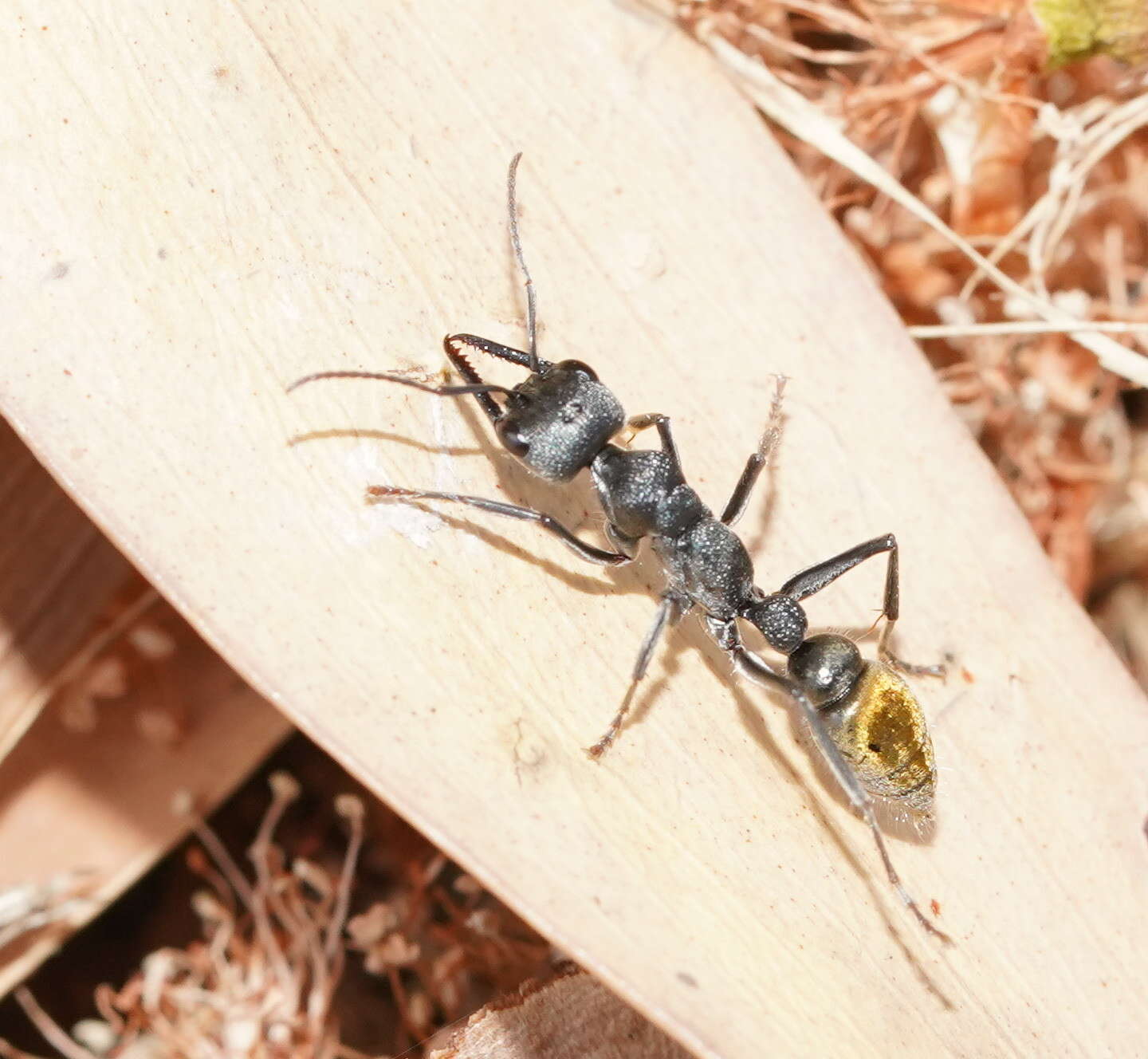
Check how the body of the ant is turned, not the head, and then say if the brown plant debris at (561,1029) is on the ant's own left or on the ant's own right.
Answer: on the ant's own left

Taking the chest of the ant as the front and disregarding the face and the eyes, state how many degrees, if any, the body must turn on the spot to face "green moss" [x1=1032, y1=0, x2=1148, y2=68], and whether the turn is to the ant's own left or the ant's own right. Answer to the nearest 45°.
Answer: approximately 135° to the ant's own right

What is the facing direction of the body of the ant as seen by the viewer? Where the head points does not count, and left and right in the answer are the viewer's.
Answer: facing away from the viewer and to the left of the viewer
